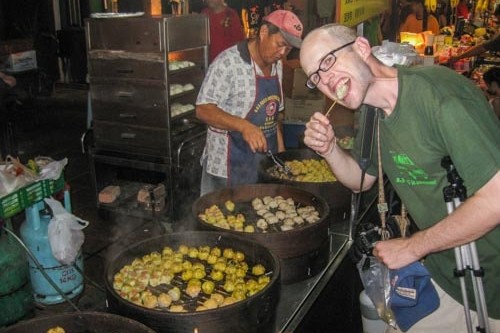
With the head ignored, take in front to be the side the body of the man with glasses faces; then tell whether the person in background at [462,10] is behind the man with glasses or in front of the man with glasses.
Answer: behind

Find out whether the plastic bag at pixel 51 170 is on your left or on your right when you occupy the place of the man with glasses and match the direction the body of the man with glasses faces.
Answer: on your right

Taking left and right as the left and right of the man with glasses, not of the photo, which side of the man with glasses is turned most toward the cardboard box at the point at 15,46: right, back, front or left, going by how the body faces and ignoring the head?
right

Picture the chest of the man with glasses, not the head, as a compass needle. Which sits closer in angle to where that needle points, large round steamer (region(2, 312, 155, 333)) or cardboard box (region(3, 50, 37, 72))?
the large round steamer

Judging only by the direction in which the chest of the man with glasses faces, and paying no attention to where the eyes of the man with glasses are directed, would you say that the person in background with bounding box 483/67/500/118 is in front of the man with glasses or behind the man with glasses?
behind

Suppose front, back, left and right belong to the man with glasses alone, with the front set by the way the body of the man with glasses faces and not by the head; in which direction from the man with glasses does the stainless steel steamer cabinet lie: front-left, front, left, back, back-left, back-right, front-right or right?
right

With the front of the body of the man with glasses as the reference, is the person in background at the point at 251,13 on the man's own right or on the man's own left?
on the man's own right

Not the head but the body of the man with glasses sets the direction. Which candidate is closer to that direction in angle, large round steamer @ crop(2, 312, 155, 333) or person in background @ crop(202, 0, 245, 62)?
the large round steamer

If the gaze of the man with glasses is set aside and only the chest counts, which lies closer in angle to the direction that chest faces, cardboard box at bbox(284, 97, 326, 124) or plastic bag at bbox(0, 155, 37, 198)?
the plastic bag

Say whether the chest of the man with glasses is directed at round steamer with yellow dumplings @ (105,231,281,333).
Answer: yes

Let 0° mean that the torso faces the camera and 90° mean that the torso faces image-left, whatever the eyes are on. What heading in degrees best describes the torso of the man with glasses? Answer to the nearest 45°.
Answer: approximately 45°

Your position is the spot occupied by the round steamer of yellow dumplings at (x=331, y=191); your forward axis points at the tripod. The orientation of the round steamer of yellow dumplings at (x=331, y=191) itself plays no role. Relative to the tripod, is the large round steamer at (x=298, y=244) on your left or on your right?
right
